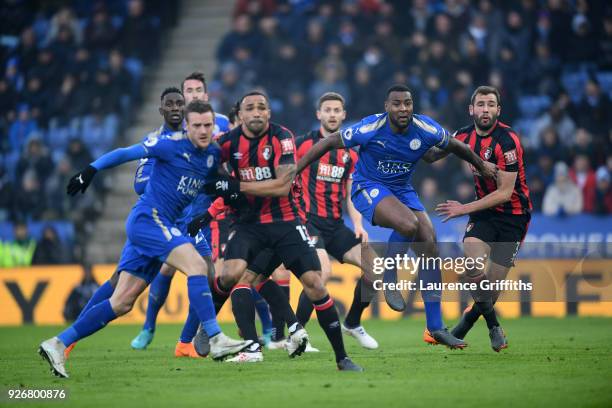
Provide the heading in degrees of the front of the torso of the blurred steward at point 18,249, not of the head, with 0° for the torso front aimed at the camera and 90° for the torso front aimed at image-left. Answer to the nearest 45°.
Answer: approximately 0°

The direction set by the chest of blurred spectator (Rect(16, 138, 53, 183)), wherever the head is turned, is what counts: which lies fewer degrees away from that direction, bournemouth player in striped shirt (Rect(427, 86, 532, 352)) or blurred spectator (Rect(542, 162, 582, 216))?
the bournemouth player in striped shirt

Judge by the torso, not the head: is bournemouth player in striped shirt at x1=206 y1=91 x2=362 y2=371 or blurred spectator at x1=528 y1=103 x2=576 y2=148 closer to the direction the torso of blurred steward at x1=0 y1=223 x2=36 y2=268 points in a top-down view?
the bournemouth player in striped shirt

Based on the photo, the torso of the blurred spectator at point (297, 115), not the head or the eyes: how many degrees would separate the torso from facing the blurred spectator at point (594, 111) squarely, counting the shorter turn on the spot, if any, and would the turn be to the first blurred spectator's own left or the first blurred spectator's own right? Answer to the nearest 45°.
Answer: approximately 90° to the first blurred spectator's own left

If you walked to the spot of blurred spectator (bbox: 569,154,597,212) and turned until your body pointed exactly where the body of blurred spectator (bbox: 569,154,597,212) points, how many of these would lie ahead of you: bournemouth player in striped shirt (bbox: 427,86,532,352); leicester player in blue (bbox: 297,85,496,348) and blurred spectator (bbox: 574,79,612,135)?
2
